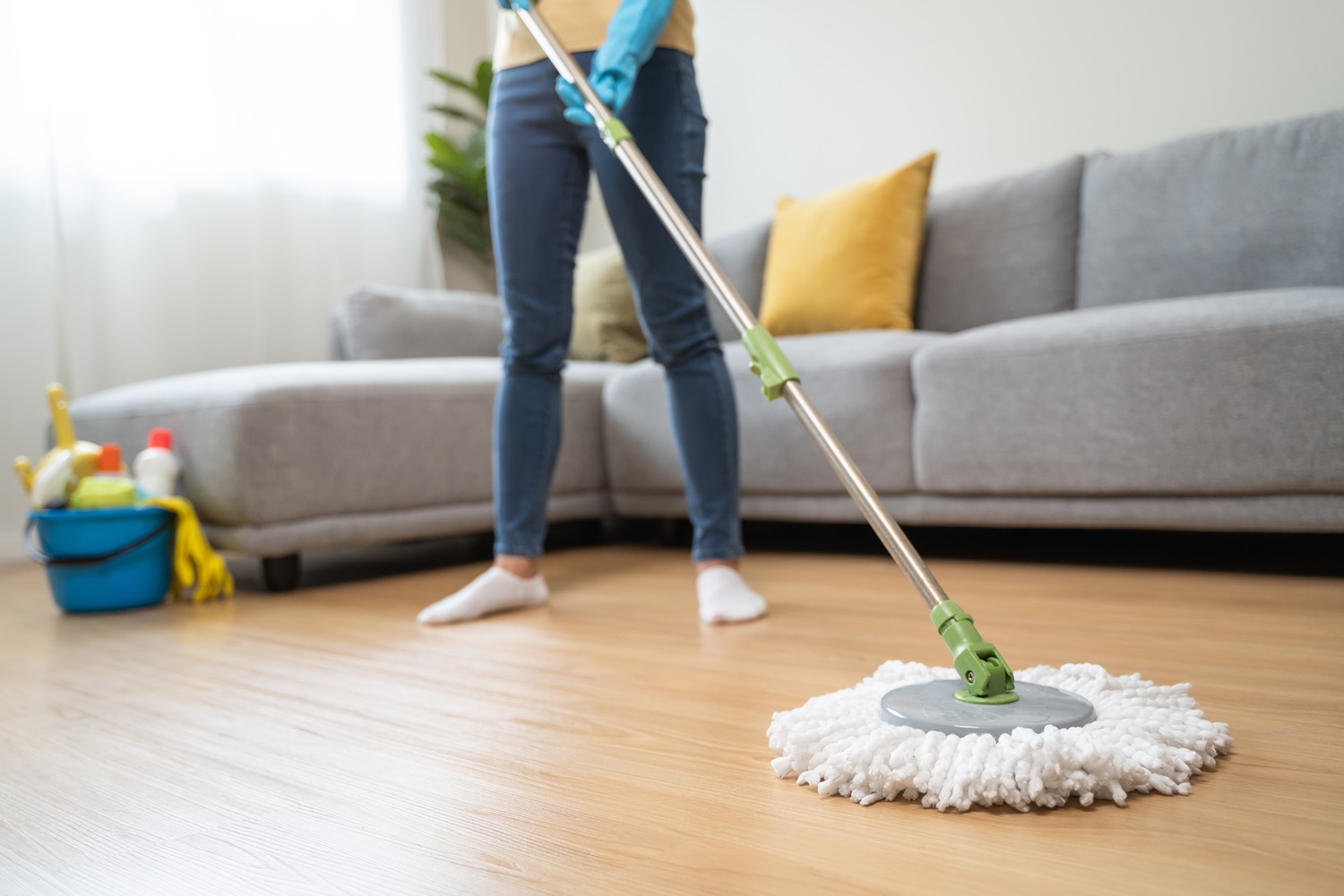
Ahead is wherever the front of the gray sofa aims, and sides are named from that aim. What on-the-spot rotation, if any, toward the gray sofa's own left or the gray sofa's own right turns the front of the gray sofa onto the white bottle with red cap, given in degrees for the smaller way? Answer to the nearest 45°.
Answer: approximately 45° to the gray sofa's own right

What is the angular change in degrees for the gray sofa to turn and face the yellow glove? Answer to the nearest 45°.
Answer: approximately 45° to its right

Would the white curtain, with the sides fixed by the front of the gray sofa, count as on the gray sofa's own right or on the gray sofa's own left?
on the gray sofa's own right

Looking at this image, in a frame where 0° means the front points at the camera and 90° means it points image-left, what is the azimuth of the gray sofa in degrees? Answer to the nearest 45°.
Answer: approximately 45°

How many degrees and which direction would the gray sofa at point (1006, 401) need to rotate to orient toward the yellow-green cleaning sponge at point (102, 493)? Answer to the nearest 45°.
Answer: approximately 45° to its right
